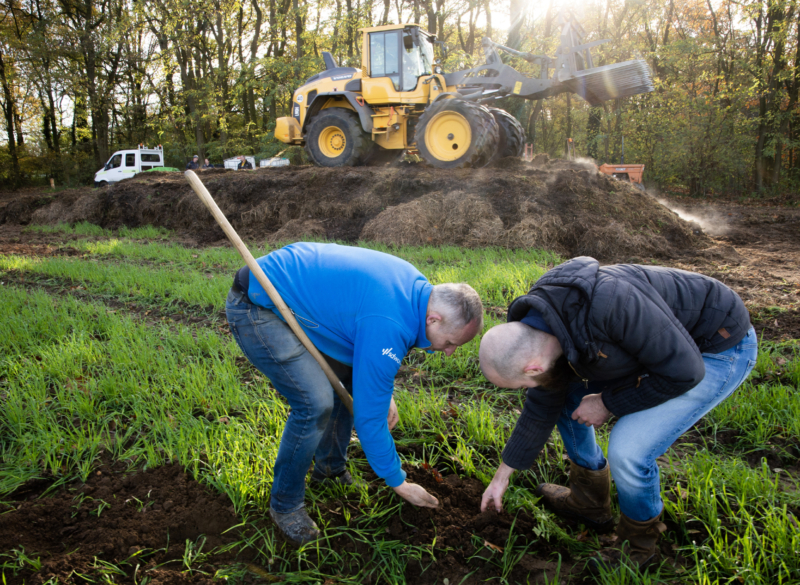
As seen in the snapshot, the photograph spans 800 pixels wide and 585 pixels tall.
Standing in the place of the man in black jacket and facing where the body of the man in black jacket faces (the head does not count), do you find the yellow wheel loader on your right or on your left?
on your right

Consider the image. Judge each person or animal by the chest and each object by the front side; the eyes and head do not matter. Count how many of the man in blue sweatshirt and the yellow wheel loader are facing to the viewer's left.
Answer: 0

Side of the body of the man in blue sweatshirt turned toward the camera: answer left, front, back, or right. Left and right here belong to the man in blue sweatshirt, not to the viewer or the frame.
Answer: right

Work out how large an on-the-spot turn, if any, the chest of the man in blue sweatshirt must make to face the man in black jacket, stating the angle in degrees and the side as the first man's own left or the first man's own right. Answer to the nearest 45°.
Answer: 0° — they already face them

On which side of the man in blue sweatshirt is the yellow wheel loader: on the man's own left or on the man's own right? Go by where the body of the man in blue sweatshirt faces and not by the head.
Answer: on the man's own left

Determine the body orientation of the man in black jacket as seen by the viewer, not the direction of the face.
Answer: to the viewer's left

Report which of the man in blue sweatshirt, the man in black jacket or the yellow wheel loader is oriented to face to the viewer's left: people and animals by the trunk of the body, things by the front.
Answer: the man in black jacket

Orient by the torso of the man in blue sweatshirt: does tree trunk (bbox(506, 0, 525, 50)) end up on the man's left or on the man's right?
on the man's left

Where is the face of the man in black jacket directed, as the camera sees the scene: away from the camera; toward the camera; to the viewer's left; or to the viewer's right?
to the viewer's left

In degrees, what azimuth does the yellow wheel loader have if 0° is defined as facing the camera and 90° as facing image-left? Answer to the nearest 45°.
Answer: approximately 315°

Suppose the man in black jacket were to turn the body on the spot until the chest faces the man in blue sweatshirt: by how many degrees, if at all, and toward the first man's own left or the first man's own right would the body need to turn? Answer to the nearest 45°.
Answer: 0° — they already face them

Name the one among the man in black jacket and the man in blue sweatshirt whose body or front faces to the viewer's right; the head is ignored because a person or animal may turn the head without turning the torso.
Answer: the man in blue sweatshirt

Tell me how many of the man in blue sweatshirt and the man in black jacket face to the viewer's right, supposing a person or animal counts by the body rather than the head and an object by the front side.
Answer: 1

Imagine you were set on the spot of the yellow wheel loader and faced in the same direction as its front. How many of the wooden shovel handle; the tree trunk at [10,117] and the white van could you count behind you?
2

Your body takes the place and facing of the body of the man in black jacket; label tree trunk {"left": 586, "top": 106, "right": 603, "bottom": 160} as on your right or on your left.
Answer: on your right
